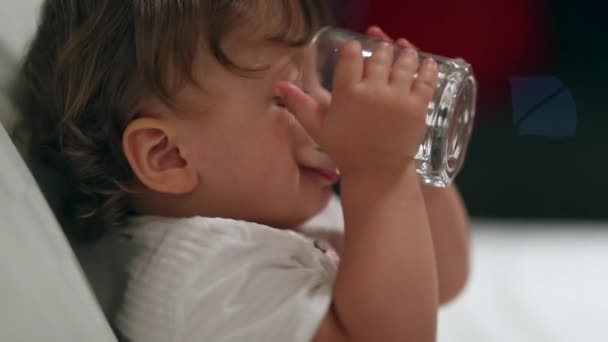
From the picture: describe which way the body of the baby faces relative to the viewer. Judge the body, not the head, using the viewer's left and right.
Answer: facing to the right of the viewer

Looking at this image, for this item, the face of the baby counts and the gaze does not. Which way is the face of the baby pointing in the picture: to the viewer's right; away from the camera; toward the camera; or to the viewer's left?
to the viewer's right
